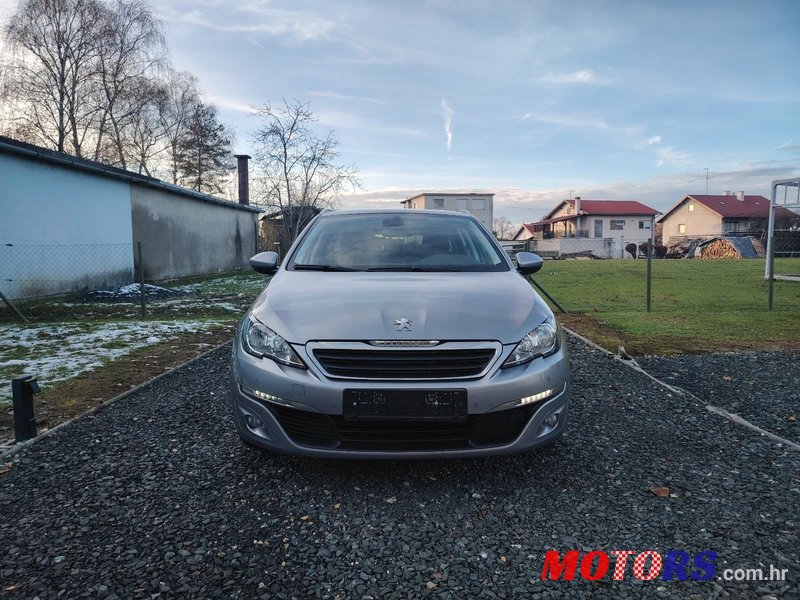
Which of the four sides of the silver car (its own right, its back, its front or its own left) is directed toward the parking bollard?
right

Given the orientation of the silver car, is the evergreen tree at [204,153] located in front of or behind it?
behind

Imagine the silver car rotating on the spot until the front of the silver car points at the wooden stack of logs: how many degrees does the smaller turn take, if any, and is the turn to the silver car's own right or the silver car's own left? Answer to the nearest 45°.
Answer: approximately 135° to the silver car's own left

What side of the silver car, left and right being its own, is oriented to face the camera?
front

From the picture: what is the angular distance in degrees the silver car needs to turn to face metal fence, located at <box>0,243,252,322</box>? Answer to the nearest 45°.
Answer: approximately 135° to its right

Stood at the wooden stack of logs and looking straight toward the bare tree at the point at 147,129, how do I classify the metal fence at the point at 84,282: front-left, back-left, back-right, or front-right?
front-left

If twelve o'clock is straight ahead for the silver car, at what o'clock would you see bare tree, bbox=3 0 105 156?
The bare tree is roughly at 5 o'clock from the silver car.
